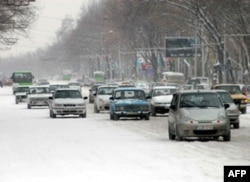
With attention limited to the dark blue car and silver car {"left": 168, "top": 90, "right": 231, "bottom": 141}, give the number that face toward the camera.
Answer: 2

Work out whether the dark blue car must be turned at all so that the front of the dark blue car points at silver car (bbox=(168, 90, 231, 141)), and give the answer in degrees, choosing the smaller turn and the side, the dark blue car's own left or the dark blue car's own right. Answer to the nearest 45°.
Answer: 0° — it already faces it

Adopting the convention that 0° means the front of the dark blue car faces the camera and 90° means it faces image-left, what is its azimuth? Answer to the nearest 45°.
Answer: approximately 0°

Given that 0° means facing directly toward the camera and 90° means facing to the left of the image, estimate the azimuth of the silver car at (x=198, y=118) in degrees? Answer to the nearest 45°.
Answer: approximately 0°
